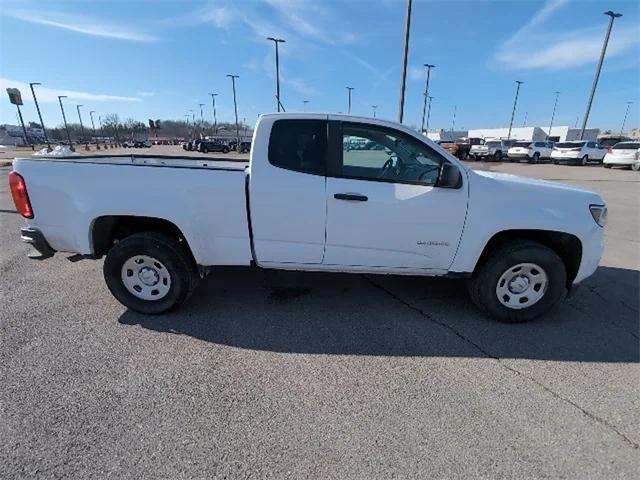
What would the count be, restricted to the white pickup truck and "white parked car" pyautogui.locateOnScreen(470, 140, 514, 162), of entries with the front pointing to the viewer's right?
1

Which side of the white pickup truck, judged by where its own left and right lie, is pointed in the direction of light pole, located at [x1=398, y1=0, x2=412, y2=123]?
left

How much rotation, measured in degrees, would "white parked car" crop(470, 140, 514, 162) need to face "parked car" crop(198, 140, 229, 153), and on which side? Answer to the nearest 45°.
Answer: approximately 45° to its right

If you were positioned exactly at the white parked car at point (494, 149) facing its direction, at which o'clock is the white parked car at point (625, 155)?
the white parked car at point (625, 155) is roughly at 9 o'clock from the white parked car at point (494, 149).

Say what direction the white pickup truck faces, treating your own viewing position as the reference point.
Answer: facing to the right of the viewer

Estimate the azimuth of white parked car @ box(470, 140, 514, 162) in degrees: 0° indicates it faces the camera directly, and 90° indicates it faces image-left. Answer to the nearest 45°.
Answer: approximately 45°

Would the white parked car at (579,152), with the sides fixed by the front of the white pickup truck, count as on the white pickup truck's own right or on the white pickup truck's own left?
on the white pickup truck's own left

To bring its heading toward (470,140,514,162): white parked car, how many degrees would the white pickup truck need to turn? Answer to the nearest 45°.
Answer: approximately 45° to its left
